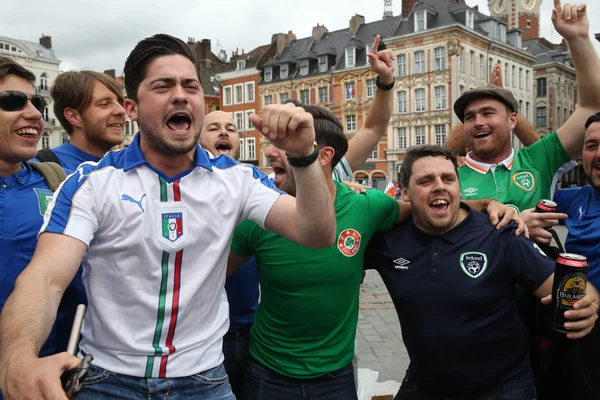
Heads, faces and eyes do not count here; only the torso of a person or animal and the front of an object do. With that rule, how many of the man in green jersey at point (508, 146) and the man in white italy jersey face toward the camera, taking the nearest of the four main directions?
2

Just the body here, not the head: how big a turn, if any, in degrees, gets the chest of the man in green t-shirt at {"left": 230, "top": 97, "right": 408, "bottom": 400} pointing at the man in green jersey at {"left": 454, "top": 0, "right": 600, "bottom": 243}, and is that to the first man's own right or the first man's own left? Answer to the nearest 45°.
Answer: approximately 135° to the first man's own left

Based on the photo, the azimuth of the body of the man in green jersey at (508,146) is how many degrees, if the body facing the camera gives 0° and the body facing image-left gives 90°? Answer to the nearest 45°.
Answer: approximately 0°

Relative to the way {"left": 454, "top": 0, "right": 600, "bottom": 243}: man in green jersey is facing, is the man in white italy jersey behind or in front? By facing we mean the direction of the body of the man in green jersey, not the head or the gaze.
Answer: in front

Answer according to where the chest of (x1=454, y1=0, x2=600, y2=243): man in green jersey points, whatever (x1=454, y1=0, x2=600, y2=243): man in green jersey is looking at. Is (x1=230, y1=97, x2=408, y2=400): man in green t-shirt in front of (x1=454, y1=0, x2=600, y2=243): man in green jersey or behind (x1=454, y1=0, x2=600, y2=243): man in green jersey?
in front

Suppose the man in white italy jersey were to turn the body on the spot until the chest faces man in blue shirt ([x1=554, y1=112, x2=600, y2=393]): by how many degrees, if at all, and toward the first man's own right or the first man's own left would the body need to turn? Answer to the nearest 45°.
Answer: approximately 90° to the first man's own left

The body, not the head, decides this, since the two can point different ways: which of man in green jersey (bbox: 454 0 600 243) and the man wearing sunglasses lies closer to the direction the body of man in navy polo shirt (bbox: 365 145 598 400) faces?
the man wearing sunglasses

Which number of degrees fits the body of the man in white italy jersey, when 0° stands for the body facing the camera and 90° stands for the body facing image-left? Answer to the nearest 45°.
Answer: approximately 0°
